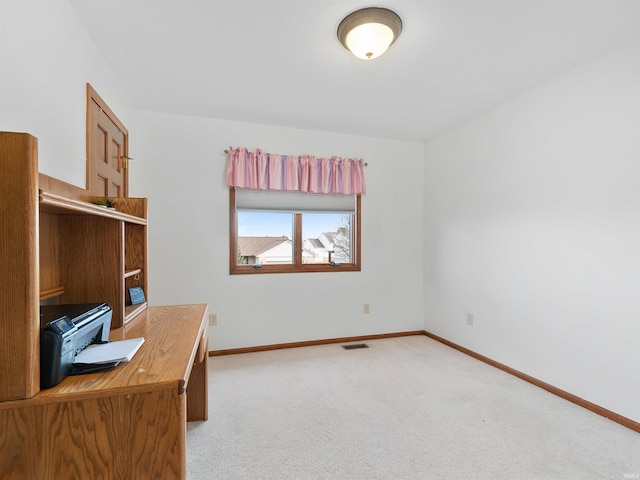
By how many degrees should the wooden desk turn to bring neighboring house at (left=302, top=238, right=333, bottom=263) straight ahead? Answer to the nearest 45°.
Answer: approximately 45° to its left

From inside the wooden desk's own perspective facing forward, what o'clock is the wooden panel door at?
The wooden panel door is roughly at 9 o'clock from the wooden desk.

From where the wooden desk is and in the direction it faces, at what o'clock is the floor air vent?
The floor air vent is roughly at 11 o'clock from the wooden desk.

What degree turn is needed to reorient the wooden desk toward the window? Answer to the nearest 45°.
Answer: approximately 45° to its left

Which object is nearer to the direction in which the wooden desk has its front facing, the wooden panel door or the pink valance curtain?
the pink valance curtain

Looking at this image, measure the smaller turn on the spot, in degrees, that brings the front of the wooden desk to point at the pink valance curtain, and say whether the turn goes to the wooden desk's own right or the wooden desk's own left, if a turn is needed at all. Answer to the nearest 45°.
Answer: approximately 45° to the wooden desk's own left

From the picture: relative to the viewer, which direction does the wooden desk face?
to the viewer's right

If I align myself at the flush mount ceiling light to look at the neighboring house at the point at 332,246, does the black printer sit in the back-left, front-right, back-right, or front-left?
back-left
